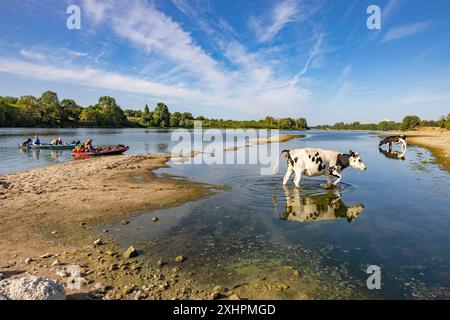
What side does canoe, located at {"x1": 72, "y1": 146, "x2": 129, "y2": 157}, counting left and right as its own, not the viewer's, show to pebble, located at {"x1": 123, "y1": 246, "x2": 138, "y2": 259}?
right

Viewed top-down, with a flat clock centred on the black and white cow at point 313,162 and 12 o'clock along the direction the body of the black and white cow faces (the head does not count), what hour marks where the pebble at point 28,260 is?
The pebble is roughly at 4 o'clock from the black and white cow.

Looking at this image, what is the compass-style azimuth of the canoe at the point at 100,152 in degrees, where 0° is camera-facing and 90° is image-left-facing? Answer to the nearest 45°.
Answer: approximately 270°

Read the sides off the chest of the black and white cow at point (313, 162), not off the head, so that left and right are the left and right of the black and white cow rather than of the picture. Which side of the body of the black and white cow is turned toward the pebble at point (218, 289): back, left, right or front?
right

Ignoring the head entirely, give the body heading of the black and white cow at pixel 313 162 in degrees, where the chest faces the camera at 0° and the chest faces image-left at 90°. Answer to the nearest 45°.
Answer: approximately 270°

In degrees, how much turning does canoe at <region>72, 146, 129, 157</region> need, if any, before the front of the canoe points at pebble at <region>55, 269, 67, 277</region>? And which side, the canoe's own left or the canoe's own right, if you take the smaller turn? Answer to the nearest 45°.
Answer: approximately 90° to the canoe's own right

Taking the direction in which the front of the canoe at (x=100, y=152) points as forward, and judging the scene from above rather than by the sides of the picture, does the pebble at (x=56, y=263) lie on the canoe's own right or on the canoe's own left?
on the canoe's own right
